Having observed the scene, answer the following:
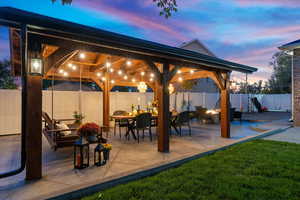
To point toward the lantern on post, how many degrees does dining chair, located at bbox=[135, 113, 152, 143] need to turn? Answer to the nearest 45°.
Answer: approximately 90° to its left

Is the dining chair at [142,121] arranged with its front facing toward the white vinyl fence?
yes

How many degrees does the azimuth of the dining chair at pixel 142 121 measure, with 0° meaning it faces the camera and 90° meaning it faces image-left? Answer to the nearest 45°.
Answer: approximately 135°

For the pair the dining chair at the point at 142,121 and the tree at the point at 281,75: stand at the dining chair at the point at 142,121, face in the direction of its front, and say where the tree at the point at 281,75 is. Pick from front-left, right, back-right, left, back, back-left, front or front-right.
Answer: right

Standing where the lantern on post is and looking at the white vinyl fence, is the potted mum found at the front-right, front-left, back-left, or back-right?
front-right

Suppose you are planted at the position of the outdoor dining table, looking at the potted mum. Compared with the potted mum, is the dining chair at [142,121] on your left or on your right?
left

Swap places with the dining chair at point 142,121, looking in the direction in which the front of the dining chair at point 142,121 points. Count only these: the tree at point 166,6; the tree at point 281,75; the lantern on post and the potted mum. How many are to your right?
1

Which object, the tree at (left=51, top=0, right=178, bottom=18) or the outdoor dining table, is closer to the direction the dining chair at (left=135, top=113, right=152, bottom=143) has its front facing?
the outdoor dining table

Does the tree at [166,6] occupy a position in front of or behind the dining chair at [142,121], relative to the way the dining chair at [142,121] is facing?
behind
